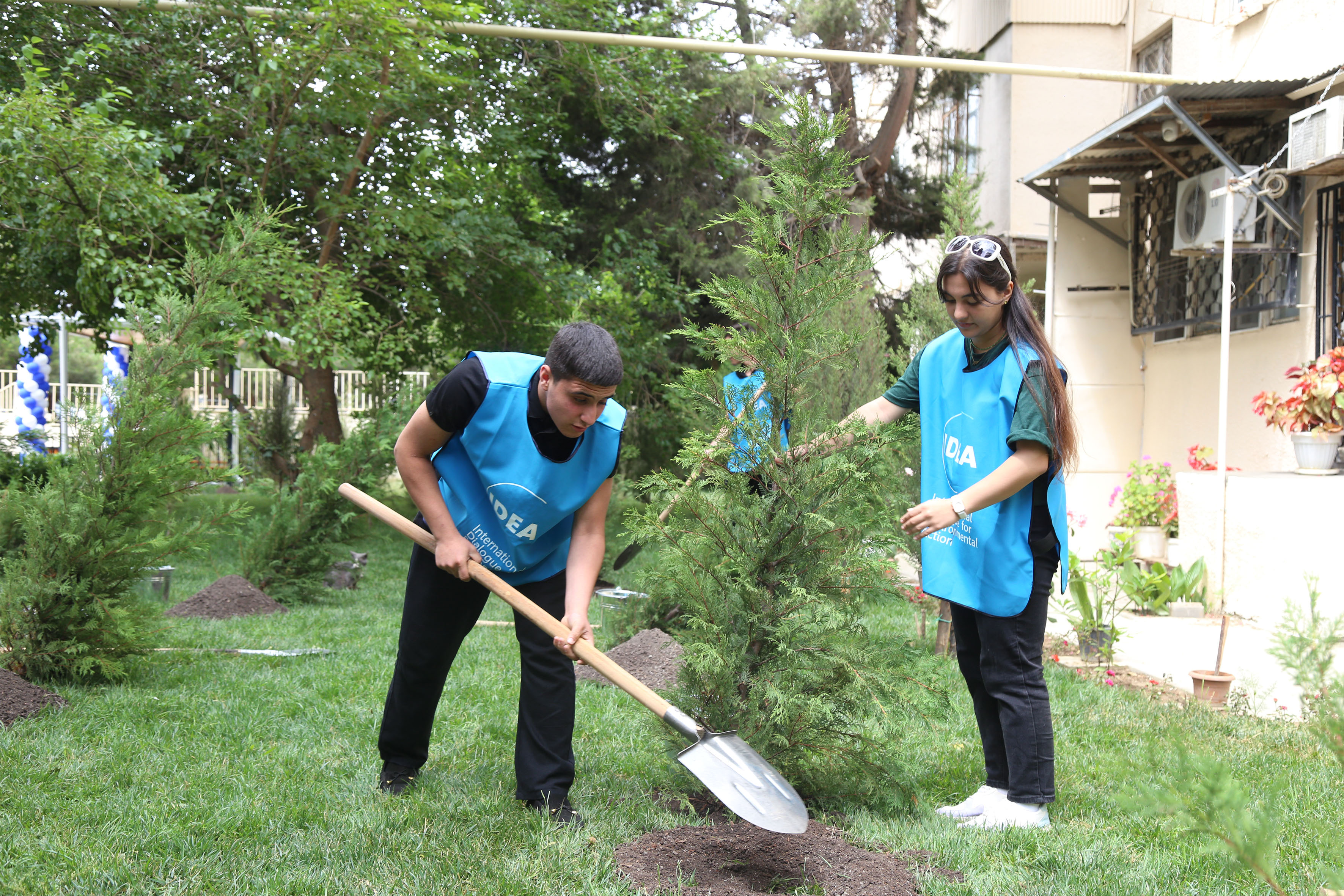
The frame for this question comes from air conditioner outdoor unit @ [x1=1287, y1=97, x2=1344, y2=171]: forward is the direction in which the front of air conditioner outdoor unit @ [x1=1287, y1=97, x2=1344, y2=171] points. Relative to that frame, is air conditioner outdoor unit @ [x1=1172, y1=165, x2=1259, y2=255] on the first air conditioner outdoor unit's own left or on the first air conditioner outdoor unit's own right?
on the first air conditioner outdoor unit's own right

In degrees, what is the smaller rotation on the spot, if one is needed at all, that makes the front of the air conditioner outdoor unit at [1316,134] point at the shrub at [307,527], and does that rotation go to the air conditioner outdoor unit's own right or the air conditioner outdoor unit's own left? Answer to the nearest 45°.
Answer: approximately 45° to the air conditioner outdoor unit's own right

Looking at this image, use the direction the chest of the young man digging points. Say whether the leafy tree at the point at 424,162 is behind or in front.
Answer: behind

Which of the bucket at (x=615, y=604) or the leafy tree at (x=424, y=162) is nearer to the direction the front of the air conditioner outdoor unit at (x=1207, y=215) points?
the bucket

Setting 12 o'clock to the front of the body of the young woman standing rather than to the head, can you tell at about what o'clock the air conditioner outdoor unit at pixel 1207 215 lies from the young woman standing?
The air conditioner outdoor unit is roughly at 5 o'clock from the young woman standing.

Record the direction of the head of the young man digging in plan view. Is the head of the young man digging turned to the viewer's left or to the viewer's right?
to the viewer's right

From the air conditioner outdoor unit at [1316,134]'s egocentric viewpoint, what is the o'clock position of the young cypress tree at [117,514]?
The young cypress tree is roughly at 12 o'clock from the air conditioner outdoor unit.

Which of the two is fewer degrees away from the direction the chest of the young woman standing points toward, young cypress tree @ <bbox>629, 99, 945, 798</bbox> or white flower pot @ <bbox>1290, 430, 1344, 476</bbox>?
the young cypress tree

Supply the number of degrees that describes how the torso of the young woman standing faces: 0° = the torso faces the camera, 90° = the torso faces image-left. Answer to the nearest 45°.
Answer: approximately 45°

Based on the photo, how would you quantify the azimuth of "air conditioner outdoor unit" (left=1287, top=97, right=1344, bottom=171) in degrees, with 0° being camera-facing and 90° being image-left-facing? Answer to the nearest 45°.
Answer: approximately 45°

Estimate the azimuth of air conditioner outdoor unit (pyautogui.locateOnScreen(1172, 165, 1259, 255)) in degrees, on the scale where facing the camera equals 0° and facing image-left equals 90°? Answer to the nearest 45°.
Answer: approximately 45°

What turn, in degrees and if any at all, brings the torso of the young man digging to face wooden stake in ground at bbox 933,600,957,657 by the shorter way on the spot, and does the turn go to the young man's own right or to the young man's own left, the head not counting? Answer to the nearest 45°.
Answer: approximately 90° to the young man's own left

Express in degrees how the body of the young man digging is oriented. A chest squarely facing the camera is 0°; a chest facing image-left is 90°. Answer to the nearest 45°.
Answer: approximately 315°
